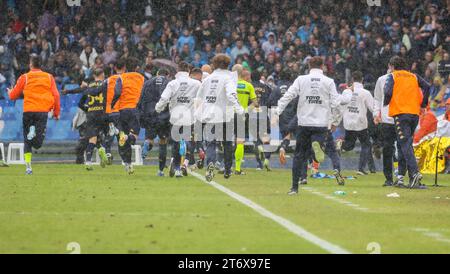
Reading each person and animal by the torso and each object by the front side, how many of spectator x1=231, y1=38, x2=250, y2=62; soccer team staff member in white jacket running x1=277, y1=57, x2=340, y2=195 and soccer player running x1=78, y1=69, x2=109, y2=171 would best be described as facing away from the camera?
2

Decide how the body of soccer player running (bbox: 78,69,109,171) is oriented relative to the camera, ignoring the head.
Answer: away from the camera

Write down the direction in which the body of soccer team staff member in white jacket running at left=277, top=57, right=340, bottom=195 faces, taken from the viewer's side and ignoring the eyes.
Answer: away from the camera

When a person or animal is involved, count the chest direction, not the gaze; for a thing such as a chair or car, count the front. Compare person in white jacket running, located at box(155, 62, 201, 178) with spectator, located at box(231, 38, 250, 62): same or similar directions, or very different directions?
very different directions

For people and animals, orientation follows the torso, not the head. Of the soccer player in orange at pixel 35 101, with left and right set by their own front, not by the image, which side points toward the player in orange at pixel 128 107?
right

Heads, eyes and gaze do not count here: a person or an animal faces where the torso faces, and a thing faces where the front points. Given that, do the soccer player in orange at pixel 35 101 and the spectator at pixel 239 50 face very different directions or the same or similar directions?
very different directions

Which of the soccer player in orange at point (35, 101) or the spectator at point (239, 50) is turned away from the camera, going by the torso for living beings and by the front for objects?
the soccer player in orange

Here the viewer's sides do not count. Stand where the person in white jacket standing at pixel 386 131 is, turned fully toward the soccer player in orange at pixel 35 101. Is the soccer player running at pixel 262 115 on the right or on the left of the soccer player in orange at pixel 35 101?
right

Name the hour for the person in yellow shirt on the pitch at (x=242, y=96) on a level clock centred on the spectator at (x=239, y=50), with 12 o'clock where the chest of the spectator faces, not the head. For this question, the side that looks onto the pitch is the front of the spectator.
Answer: The person in yellow shirt on the pitch is roughly at 12 o'clock from the spectator.

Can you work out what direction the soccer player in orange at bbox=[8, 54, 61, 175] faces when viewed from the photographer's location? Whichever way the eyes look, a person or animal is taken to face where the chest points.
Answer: facing away from the viewer
